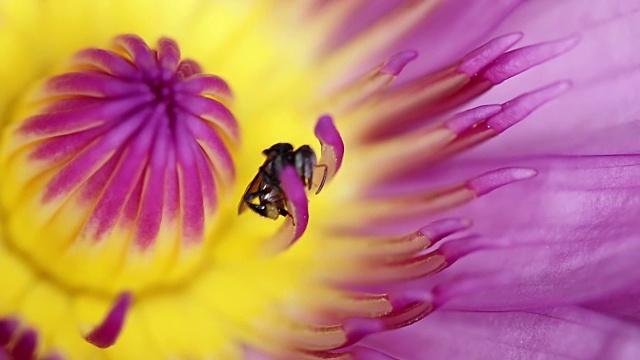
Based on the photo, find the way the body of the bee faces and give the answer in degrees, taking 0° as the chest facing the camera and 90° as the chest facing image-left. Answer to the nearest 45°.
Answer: approximately 270°
